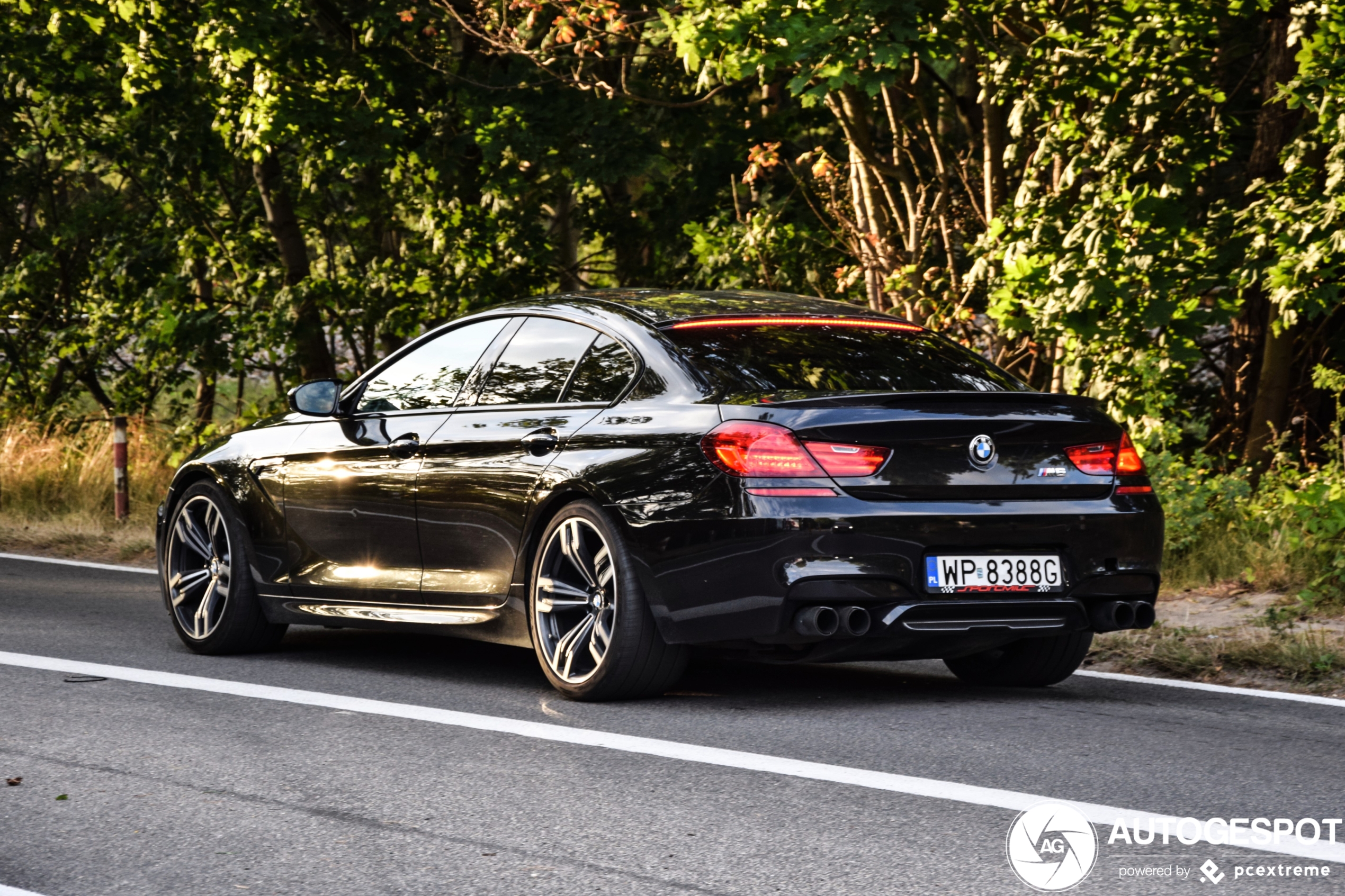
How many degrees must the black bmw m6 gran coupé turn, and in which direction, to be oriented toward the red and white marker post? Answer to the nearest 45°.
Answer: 0° — it already faces it

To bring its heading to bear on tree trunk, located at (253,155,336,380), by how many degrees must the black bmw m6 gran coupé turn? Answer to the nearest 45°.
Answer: approximately 45° to its right

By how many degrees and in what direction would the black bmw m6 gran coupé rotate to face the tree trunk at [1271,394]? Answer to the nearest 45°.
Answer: approximately 90° to its right

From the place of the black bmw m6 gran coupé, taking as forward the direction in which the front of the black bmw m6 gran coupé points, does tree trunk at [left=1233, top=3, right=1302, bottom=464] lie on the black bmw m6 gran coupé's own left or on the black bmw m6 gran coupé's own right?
on the black bmw m6 gran coupé's own right

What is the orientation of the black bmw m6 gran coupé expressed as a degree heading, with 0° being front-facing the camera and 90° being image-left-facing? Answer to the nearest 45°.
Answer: approximately 135°
